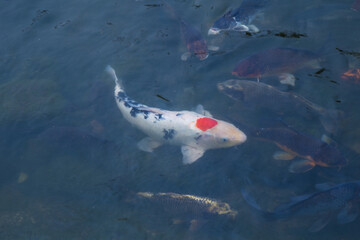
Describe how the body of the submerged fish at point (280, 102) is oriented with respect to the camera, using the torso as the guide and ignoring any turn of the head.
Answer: to the viewer's left

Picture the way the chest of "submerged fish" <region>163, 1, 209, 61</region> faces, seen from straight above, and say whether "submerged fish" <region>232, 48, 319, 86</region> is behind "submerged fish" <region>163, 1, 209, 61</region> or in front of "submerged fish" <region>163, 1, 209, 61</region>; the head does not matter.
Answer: in front

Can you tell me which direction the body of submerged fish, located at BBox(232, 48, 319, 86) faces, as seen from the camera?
to the viewer's left

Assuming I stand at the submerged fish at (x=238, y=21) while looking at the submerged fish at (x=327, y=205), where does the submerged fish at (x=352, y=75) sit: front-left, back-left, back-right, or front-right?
front-left

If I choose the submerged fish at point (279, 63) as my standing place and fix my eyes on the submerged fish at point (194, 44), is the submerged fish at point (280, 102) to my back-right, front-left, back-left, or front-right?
back-left
